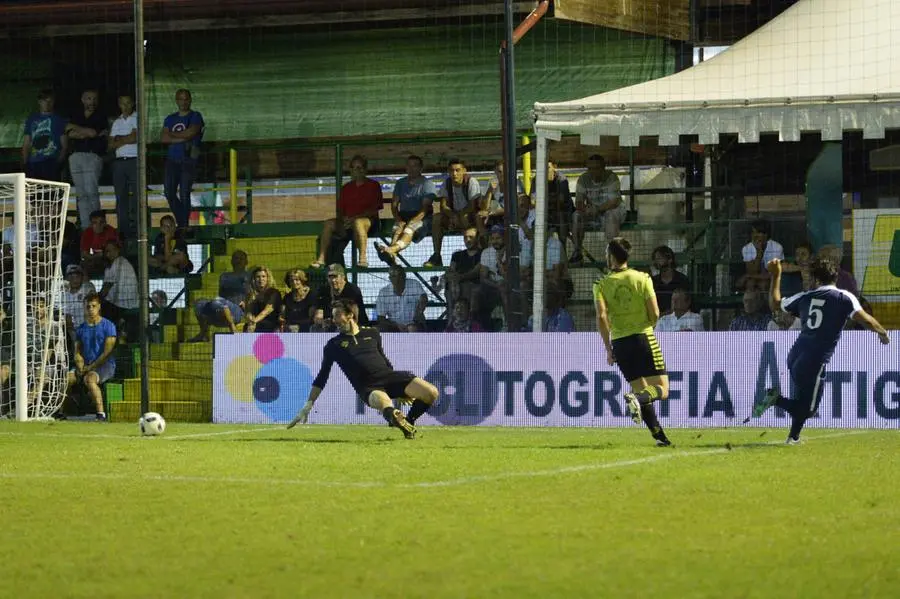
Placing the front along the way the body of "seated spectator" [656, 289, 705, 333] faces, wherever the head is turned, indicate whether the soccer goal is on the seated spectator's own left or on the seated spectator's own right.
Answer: on the seated spectator's own right

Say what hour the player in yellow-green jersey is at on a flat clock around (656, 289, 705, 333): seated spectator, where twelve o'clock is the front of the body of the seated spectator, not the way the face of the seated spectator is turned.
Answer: The player in yellow-green jersey is roughly at 12 o'clock from the seated spectator.

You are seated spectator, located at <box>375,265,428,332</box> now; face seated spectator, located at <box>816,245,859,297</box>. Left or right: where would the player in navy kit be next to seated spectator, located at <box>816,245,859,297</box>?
right

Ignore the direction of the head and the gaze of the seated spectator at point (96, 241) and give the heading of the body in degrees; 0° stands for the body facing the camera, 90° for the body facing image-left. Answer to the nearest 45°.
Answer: approximately 0°

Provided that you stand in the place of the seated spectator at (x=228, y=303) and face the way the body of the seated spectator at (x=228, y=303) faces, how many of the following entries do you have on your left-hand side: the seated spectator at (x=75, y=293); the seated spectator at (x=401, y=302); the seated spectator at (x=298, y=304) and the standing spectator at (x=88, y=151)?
2

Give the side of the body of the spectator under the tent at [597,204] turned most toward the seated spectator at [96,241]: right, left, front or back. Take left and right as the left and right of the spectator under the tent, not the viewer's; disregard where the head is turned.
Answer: right

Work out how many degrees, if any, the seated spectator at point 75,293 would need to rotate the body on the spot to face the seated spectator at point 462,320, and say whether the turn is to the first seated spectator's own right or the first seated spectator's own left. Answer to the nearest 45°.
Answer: approximately 45° to the first seated spectator's own left

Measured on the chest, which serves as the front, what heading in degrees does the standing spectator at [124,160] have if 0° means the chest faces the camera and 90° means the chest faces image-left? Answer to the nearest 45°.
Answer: approximately 0°
